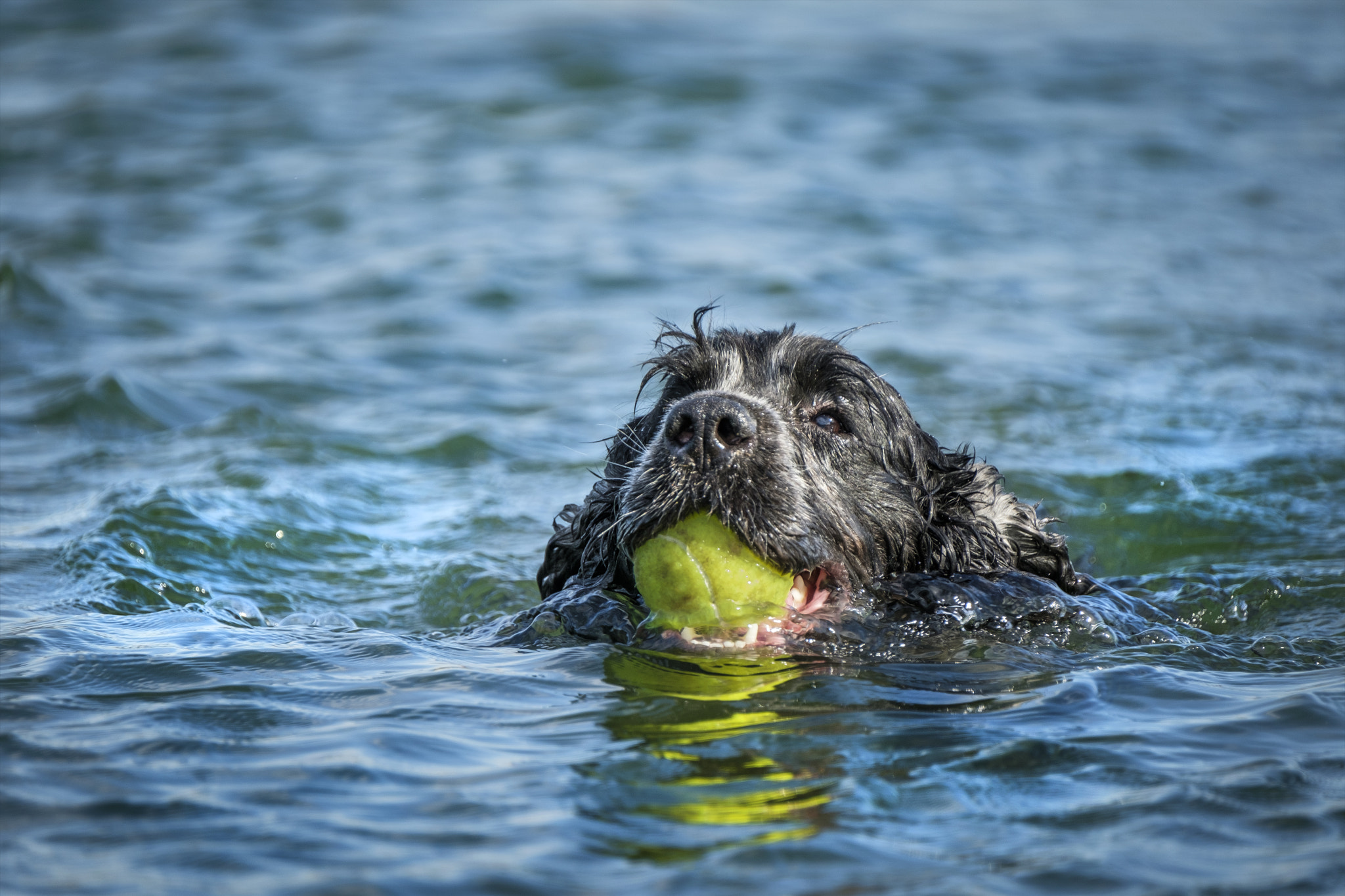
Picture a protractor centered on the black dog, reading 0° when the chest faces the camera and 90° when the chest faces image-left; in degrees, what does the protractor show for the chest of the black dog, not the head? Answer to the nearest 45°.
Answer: approximately 45°

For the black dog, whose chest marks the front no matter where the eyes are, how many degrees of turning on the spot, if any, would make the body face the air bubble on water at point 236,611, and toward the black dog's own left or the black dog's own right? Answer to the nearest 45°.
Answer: approximately 45° to the black dog's own right

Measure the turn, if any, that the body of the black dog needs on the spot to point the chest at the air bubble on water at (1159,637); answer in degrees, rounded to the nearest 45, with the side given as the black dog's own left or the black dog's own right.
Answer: approximately 135° to the black dog's own left

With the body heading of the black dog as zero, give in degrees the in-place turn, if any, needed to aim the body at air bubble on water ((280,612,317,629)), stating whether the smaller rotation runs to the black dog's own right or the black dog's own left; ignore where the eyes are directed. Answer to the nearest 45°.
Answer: approximately 45° to the black dog's own right

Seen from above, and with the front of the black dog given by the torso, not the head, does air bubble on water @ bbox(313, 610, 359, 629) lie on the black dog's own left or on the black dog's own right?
on the black dog's own right

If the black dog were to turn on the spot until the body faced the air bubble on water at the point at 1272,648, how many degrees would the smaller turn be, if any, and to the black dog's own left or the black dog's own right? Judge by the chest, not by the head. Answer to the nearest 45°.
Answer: approximately 135° to the black dog's own left
